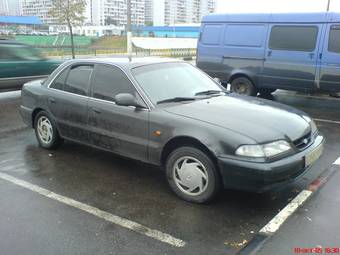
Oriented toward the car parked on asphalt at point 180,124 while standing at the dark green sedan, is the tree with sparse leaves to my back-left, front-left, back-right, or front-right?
back-left

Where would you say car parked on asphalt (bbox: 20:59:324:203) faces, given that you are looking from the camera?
facing the viewer and to the right of the viewer

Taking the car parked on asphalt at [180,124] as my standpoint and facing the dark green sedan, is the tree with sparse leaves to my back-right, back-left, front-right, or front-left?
front-right

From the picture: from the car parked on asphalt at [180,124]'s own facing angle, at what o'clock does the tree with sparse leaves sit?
The tree with sparse leaves is roughly at 7 o'clock from the car parked on asphalt.

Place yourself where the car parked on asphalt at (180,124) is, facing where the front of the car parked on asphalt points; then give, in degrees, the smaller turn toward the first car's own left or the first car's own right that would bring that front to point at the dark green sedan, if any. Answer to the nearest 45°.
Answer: approximately 180°
